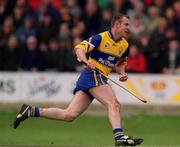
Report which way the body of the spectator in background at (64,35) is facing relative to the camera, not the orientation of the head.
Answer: toward the camera

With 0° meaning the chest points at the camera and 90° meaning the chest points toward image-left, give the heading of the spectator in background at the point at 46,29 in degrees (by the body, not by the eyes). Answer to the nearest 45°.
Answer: approximately 0°

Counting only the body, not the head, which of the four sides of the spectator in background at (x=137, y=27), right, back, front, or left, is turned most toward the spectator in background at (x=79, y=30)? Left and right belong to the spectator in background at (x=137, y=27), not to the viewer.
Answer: right

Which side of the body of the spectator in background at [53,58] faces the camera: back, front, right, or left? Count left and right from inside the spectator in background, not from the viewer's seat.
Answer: front

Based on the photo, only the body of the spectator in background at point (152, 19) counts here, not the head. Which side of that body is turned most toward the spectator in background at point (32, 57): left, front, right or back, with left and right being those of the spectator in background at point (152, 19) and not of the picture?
right

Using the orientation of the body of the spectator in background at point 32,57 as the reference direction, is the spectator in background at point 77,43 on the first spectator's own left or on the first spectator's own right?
on the first spectator's own left

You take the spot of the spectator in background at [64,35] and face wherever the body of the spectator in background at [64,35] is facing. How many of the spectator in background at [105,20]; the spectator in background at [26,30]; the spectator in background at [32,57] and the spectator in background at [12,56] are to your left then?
1

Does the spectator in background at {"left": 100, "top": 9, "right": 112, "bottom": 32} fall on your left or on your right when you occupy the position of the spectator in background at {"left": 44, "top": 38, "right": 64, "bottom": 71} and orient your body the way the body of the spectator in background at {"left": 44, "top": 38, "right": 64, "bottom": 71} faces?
on your left

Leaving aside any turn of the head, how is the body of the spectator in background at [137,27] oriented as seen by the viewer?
toward the camera
